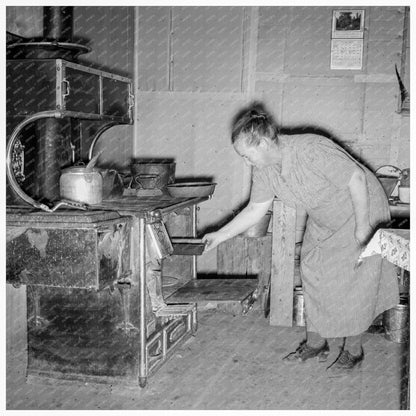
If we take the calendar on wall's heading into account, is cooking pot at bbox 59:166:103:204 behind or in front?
in front

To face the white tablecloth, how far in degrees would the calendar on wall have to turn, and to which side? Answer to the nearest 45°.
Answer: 0° — it already faces it

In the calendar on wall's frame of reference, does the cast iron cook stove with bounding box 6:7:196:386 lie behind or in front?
in front

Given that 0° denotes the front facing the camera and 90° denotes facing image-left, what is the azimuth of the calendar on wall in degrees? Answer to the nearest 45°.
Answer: approximately 0°
